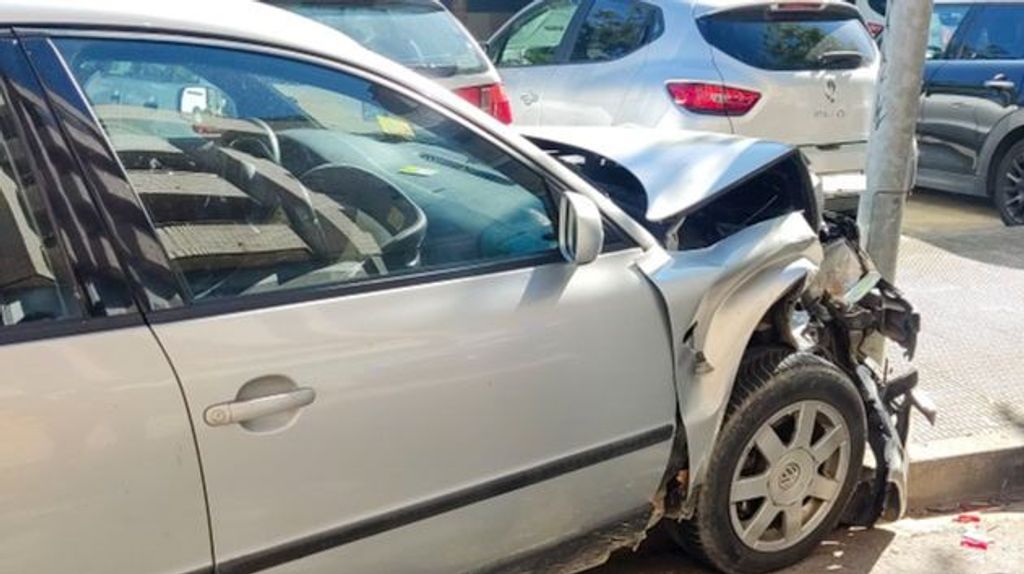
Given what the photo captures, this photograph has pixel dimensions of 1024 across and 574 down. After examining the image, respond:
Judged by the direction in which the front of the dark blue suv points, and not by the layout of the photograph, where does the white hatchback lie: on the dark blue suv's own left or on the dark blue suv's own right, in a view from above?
on the dark blue suv's own left

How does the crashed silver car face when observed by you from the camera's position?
facing away from the viewer and to the right of the viewer

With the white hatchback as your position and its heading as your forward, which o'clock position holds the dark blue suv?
The dark blue suv is roughly at 3 o'clock from the white hatchback.

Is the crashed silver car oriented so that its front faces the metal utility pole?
yes

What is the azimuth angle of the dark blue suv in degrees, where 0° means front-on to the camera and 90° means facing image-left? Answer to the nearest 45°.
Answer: approximately 135°

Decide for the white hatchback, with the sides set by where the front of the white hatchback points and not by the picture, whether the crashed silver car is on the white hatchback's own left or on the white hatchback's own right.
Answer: on the white hatchback's own left

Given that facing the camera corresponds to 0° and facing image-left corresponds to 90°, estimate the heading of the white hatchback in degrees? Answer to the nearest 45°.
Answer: approximately 135°

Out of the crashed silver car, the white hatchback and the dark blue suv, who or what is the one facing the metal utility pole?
the crashed silver car
